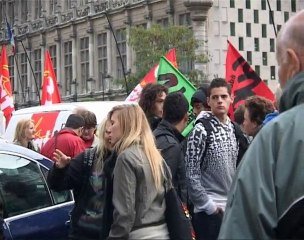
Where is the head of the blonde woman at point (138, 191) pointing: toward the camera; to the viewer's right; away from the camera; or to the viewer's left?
to the viewer's left

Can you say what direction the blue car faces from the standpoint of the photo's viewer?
facing the viewer and to the left of the viewer

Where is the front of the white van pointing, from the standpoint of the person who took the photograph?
facing to the left of the viewer

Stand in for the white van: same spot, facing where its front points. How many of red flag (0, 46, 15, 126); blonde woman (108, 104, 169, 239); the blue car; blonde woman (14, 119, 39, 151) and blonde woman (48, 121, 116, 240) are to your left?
4
